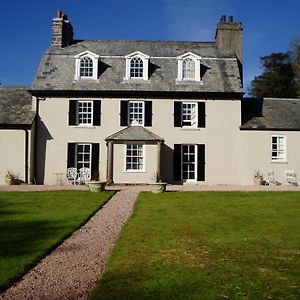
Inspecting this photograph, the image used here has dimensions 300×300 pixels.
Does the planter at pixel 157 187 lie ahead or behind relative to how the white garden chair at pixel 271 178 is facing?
ahead

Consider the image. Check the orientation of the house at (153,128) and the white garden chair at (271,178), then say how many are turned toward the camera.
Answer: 2

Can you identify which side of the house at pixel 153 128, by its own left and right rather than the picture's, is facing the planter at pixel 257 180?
left

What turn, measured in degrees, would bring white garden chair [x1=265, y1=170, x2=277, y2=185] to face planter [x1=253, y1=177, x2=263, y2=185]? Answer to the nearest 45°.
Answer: approximately 45° to its right

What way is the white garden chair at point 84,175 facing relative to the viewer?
toward the camera

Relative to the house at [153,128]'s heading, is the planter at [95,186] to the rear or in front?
in front

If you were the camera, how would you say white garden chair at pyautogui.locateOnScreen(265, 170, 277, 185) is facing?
facing the viewer

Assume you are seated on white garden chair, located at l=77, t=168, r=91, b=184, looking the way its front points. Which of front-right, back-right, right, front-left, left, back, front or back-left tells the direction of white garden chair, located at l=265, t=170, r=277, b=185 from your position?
left

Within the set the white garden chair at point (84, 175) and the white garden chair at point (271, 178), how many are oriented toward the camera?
2

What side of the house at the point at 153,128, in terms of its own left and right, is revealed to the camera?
front

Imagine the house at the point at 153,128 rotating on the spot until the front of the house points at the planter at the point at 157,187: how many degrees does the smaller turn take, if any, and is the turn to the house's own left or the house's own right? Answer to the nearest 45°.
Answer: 0° — it already faces it

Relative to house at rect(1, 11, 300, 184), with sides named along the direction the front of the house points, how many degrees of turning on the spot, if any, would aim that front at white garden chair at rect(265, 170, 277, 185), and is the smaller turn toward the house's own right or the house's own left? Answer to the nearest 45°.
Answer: approximately 90° to the house's own left

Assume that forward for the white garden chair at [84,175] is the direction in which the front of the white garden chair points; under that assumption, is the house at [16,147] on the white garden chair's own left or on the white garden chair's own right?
on the white garden chair's own right
